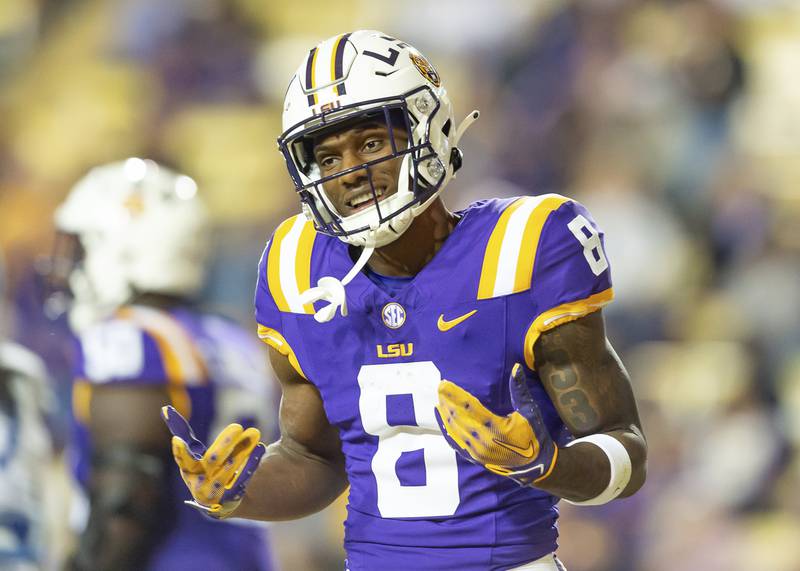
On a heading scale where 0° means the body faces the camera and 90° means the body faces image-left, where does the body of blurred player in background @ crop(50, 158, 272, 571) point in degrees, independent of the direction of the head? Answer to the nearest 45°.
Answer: approximately 135°

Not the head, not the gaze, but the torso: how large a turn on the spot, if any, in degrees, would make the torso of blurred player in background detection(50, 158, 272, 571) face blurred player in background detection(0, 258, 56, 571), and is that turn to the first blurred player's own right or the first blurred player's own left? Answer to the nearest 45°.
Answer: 0° — they already face them

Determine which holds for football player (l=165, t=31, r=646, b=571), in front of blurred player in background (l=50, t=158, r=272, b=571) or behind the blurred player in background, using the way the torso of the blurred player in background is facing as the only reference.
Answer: behind

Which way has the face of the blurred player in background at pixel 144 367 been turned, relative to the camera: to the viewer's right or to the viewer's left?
to the viewer's left

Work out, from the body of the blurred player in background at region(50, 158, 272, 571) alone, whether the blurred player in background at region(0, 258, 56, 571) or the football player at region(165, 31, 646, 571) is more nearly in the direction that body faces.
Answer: the blurred player in background
